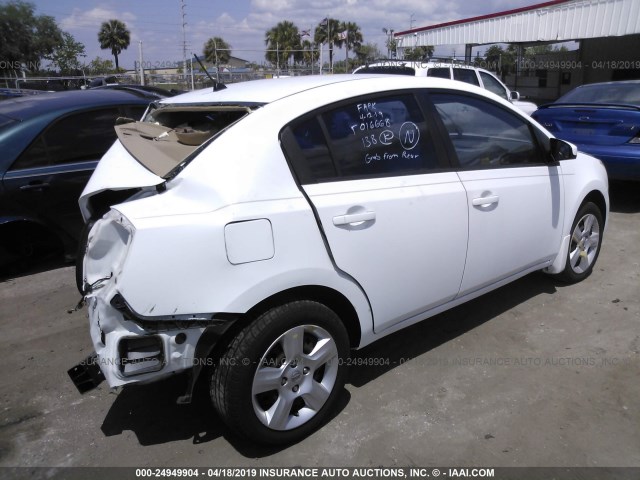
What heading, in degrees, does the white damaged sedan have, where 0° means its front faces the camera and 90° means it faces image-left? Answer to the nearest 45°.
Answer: approximately 225°

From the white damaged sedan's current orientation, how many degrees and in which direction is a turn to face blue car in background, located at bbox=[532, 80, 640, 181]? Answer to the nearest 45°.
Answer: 0° — it already faces it

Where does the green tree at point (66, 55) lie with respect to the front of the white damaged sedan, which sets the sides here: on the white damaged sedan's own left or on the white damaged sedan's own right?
on the white damaged sedan's own left

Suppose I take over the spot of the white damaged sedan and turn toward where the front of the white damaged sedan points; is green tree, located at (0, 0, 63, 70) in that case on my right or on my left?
on my left

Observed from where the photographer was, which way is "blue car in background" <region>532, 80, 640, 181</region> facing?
facing away from the viewer and to the right of the viewer

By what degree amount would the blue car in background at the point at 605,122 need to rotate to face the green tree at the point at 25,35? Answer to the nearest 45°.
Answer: approximately 90° to its left

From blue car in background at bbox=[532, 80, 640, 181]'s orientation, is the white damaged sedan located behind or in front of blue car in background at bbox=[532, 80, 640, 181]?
behind

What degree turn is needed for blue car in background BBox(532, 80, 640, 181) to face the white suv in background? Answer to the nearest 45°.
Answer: approximately 90° to its left

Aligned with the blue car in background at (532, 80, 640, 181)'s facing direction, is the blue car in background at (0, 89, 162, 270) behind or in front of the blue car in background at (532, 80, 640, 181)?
behind

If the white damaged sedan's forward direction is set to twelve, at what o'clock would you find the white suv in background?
The white suv in background is roughly at 11 o'clock from the white damaged sedan.
